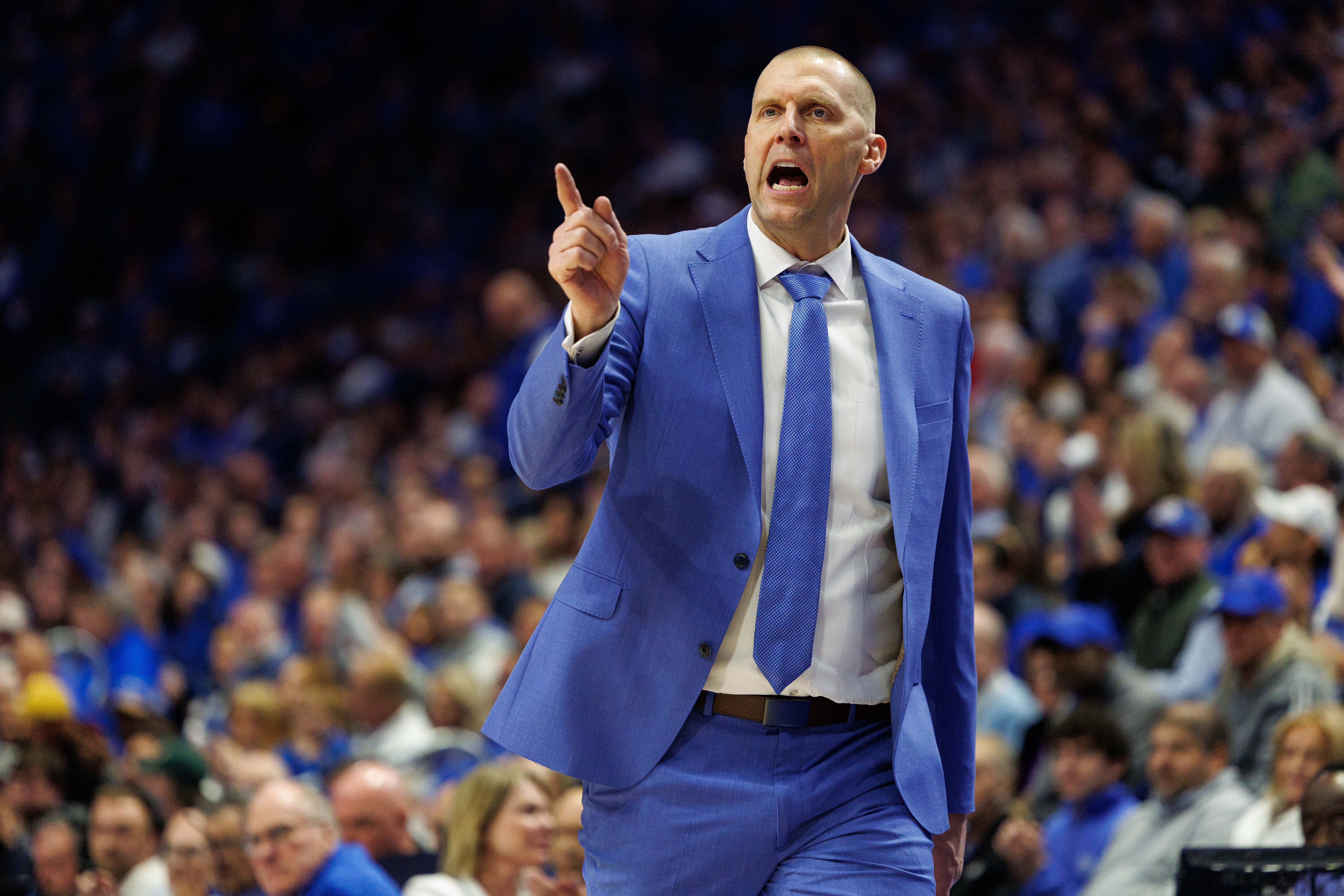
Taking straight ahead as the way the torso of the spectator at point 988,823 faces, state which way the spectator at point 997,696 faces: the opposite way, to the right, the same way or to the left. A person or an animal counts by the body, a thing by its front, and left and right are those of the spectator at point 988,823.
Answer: the same way

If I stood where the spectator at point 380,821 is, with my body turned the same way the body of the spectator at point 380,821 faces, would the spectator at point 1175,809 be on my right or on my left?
on my left

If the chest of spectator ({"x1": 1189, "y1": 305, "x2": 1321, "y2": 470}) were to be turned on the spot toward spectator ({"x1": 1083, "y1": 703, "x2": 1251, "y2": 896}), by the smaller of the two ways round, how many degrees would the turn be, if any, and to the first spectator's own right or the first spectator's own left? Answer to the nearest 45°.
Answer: approximately 45° to the first spectator's own left

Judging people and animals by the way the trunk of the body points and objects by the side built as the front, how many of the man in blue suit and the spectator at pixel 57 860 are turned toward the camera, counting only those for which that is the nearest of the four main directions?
2

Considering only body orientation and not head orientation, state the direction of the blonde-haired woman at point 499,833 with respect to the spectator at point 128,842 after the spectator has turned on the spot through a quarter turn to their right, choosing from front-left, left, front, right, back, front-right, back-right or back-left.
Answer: back

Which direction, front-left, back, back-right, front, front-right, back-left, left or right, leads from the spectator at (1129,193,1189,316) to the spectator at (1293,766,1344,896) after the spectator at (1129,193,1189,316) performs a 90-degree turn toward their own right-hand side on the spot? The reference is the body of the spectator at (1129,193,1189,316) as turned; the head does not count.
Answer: back-left

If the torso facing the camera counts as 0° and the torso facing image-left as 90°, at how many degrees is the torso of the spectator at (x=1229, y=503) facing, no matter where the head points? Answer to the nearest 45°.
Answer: approximately 45°

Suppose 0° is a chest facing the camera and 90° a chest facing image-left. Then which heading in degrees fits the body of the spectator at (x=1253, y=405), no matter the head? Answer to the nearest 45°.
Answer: approximately 45°

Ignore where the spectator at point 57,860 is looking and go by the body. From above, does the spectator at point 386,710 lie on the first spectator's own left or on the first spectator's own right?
on the first spectator's own left

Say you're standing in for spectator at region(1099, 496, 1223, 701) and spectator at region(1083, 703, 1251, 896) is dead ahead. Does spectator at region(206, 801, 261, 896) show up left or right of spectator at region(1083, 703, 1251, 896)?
right

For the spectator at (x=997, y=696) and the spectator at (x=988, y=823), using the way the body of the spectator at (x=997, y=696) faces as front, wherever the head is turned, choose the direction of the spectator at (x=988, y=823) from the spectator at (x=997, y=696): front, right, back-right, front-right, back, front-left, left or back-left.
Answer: front-left

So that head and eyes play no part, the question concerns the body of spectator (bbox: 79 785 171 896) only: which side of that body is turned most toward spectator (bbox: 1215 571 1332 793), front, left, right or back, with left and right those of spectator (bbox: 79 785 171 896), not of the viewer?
left

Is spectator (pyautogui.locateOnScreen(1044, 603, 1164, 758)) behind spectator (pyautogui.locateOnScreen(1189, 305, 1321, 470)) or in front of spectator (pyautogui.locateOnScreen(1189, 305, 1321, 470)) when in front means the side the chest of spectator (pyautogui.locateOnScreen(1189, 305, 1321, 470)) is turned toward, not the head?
in front

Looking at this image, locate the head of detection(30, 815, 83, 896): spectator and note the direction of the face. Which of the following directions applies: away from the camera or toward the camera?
toward the camera

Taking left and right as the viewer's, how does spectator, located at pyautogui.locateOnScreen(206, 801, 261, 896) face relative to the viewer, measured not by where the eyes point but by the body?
facing the viewer and to the left of the viewer

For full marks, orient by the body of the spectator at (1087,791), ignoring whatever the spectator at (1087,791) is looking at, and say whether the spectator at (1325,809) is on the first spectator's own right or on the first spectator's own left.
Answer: on the first spectator's own left
